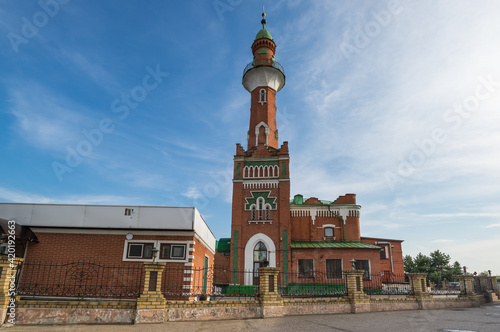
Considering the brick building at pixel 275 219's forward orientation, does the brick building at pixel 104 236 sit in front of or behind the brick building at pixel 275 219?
in front

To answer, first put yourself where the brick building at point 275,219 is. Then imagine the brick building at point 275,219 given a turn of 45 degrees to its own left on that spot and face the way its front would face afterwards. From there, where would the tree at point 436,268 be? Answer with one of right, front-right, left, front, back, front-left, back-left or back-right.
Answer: left

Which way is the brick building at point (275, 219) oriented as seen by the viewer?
toward the camera
